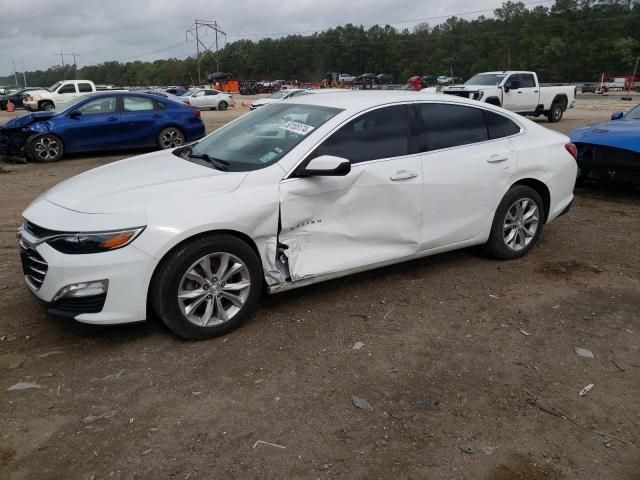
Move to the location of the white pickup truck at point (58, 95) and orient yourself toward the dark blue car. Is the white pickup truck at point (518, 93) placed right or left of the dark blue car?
left

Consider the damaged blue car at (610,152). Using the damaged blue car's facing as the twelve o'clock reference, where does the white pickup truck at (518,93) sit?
The white pickup truck is roughly at 4 o'clock from the damaged blue car.

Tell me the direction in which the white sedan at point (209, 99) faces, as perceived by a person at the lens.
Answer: facing to the left of the viewer

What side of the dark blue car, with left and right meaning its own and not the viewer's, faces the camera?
left

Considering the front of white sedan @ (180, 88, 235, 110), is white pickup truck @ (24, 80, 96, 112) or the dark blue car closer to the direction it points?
the white pickup truck

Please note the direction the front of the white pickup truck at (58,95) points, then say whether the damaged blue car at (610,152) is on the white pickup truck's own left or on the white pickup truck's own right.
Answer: on the white pickup truck's own left

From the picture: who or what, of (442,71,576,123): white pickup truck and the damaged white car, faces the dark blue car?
the white pickup truck

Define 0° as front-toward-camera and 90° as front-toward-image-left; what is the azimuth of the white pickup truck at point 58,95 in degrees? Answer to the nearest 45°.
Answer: approximately 45°

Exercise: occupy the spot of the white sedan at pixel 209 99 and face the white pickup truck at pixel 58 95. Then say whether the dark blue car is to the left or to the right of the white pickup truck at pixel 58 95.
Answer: left
